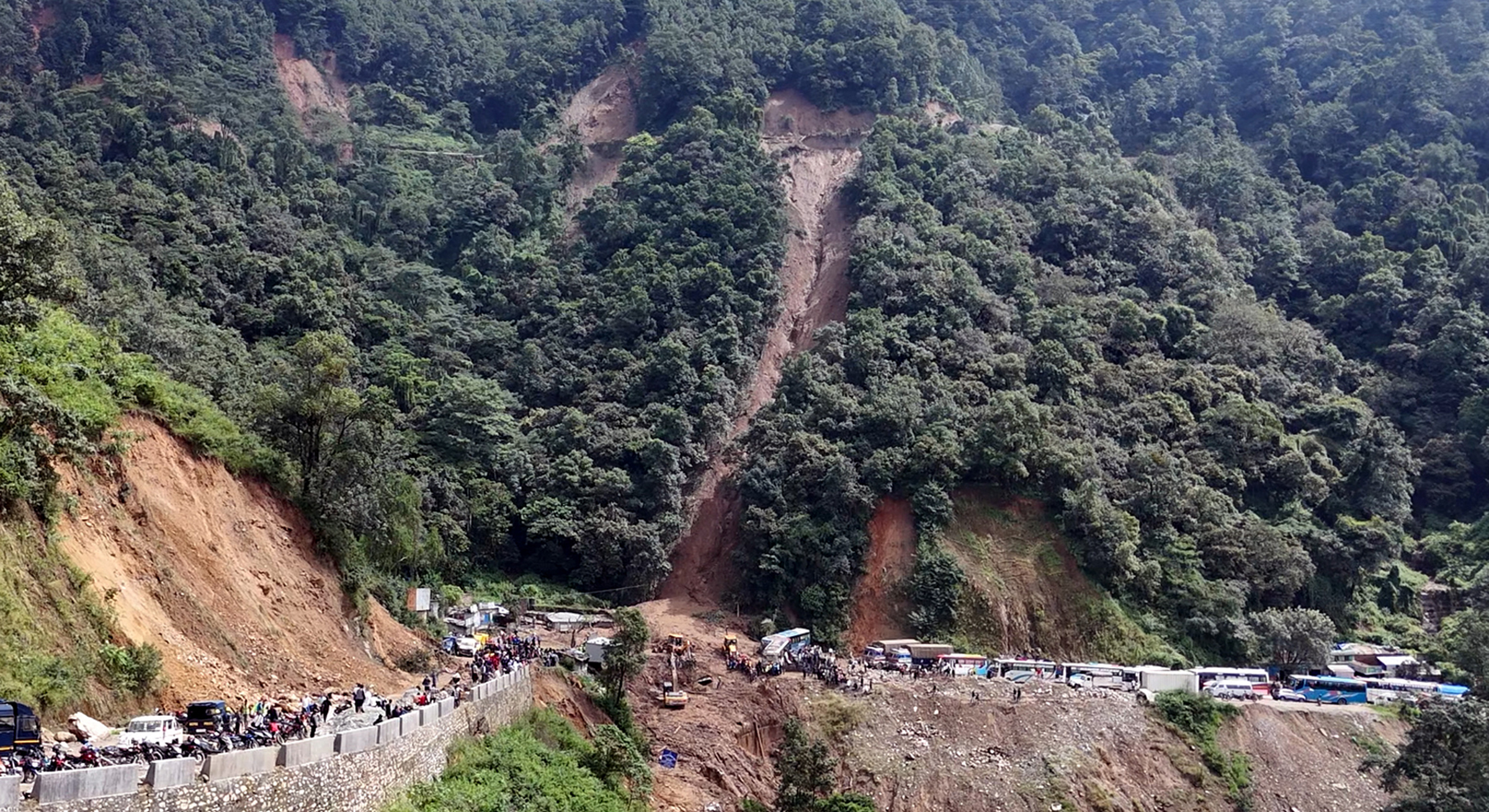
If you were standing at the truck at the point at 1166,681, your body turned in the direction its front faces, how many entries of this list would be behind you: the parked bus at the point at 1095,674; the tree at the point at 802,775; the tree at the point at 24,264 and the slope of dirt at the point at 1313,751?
1

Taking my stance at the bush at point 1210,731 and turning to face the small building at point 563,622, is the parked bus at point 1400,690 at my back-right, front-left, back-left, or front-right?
back-right

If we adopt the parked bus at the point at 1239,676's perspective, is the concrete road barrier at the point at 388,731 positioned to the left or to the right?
on its left

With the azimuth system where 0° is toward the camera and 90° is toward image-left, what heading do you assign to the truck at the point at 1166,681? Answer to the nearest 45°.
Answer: approximately 90°

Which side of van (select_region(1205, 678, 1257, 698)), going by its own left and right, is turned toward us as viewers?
left

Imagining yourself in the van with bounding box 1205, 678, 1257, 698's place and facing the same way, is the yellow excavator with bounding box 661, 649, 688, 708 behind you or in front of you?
in front

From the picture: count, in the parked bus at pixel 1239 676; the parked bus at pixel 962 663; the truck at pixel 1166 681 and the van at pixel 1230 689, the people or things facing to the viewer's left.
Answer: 4

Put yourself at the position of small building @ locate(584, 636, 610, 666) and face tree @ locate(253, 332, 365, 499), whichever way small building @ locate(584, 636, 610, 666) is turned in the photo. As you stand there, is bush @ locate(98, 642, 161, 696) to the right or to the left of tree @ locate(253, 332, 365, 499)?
left

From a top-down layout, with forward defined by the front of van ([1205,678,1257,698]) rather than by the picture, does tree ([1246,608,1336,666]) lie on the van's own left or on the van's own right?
on the van's own right

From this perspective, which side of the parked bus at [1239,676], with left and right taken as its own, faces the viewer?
left

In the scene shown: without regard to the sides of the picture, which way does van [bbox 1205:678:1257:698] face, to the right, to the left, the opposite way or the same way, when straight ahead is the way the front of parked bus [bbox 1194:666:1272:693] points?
the same way

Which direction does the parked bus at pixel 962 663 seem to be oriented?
to the viewer's left

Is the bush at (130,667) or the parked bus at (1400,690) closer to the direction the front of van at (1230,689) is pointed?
the bush

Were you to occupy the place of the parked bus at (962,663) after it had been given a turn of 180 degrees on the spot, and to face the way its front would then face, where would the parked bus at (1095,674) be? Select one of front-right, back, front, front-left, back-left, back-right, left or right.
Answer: front

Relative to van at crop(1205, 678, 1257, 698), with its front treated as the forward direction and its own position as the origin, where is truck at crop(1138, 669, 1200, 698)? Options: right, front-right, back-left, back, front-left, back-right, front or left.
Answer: front-left

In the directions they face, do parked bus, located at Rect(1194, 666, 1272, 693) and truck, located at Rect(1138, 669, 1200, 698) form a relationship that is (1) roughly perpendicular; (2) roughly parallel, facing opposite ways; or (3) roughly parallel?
roughly parallel

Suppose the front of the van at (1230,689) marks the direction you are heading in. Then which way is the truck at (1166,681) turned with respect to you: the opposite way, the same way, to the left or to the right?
the same way
